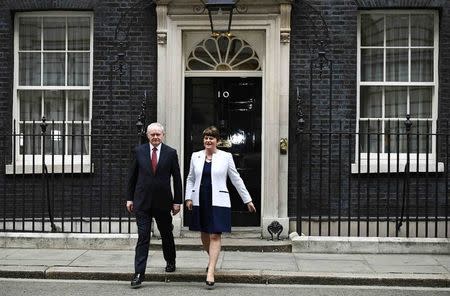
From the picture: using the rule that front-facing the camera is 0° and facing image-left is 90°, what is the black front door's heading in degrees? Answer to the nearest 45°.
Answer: approximately 0°

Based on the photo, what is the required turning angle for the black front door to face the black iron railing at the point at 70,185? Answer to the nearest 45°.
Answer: approximately 90° to its right

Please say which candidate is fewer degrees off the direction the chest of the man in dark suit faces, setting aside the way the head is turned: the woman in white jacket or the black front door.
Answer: the woman in white jacket

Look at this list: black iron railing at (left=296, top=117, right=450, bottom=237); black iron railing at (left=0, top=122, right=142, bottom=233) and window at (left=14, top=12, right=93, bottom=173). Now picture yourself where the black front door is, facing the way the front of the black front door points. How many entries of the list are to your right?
2

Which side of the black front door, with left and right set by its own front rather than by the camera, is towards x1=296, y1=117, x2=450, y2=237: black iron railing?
left

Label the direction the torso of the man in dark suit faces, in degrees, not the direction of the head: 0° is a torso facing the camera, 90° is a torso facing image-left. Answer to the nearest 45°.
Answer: approximately 0°

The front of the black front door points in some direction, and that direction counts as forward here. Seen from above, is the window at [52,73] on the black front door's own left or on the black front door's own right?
on the black front door's own right

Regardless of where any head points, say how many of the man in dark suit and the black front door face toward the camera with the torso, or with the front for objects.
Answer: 2

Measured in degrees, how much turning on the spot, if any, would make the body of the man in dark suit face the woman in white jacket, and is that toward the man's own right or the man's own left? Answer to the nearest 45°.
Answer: approximately 90° to the man's own left
